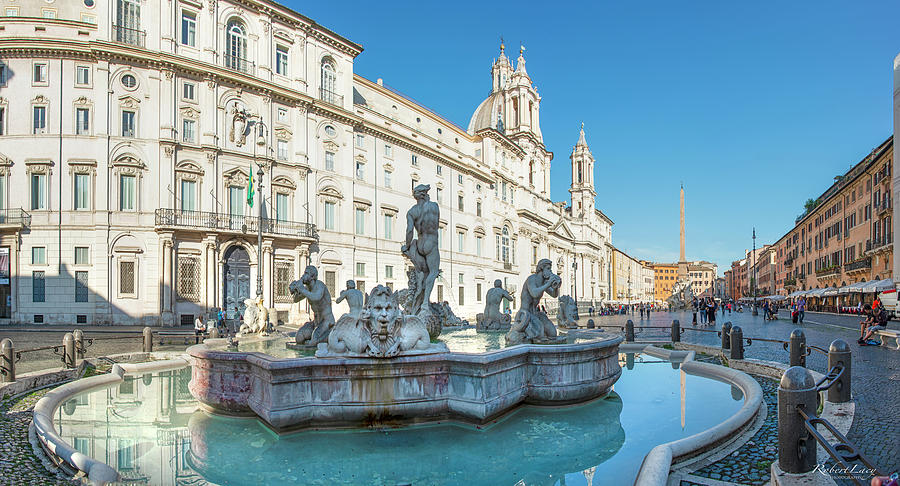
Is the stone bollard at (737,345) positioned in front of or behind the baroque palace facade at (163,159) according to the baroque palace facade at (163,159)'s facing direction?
in front

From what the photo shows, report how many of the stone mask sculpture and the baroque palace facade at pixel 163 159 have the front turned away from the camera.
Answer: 0

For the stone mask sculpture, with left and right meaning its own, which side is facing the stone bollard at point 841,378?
left

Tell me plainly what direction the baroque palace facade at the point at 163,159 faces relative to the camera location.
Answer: facing the viewer and to the right of the viewer

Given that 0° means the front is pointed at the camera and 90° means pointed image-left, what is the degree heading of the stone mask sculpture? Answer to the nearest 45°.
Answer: approximately 0°

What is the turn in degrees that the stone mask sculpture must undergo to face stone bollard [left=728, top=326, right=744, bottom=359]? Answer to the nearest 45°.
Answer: approximately 135° to its left

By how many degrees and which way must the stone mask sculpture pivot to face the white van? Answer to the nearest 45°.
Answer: approximately 135° to its left

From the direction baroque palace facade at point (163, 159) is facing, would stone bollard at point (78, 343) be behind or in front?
in front
